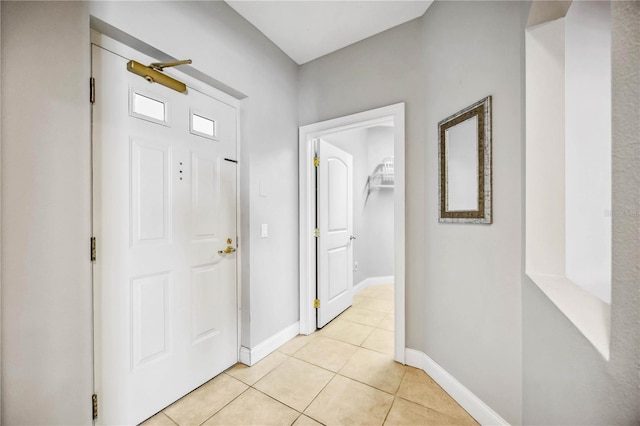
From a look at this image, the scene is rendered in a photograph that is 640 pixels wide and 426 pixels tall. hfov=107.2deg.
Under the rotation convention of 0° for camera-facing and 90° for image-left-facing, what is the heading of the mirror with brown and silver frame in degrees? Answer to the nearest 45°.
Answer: approximately 45°

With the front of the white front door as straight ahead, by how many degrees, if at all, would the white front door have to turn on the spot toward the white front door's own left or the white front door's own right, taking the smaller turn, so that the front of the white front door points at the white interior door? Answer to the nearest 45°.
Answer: approximately 45° to the white front door's own left

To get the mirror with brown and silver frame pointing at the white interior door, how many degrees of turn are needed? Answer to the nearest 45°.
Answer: approximately 90° to its right
